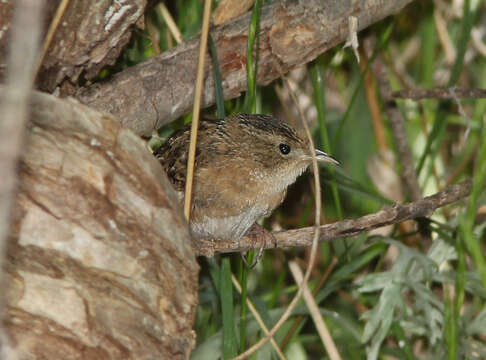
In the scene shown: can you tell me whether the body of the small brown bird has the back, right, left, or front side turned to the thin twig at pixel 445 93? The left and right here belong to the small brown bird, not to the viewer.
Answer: front

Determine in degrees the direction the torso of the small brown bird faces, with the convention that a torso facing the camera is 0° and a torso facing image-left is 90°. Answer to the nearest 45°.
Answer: approximately 270°
